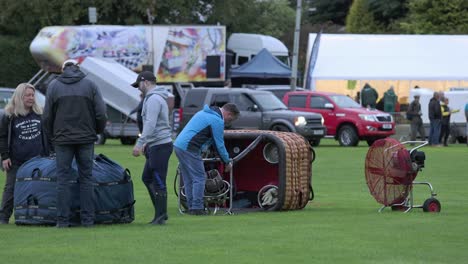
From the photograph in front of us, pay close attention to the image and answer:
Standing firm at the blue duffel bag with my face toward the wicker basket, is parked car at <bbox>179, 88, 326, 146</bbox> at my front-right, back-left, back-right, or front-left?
front-left

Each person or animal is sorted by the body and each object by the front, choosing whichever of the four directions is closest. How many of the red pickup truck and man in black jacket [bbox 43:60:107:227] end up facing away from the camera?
1

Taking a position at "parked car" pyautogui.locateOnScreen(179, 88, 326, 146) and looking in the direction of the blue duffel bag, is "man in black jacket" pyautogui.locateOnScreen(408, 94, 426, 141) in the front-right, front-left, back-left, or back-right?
back-left

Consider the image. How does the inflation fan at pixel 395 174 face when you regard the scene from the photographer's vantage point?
facing the viewer and to the left of the viewer

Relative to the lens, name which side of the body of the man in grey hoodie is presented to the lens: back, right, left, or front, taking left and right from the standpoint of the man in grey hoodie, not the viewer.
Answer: left

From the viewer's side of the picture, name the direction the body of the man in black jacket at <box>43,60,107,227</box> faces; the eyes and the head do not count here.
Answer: away from the camera

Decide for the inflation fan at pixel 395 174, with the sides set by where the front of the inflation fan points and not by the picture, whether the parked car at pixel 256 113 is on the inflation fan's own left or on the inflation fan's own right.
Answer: on the inflation fan's own right

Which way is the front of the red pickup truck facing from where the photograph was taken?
facing the viewer and to the right of the viewer

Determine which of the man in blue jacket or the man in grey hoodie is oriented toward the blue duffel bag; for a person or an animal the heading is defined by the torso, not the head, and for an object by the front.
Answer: the man in grey hoodie
